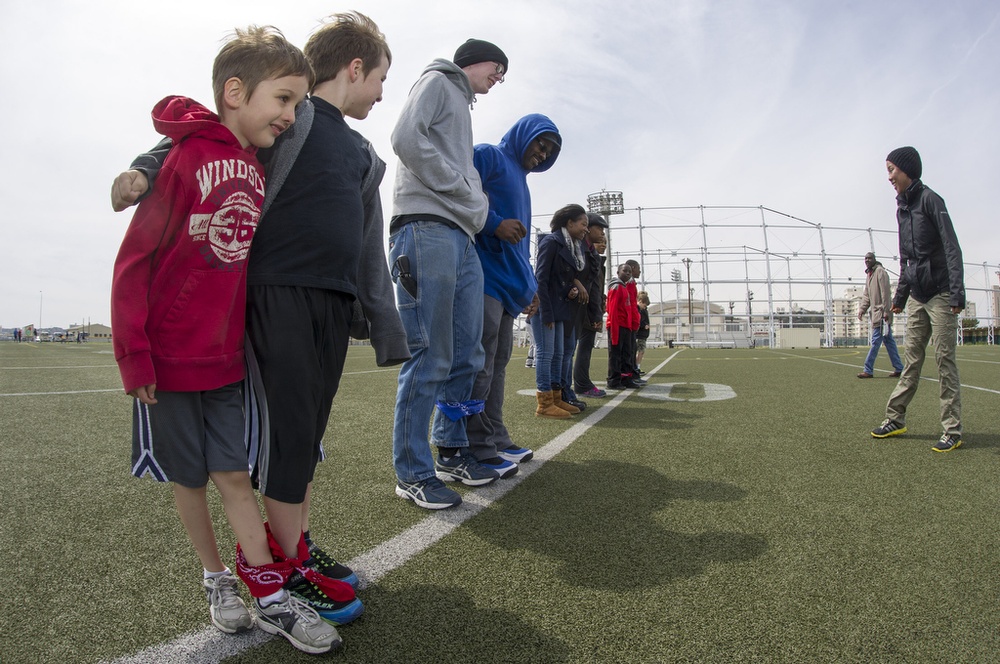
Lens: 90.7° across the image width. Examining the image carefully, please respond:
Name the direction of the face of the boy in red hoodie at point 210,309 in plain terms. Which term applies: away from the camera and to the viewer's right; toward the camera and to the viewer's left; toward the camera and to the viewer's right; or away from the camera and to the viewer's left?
toward the camera and to the viewer's right

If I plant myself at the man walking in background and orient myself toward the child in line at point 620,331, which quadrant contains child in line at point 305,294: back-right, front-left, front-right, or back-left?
front-left

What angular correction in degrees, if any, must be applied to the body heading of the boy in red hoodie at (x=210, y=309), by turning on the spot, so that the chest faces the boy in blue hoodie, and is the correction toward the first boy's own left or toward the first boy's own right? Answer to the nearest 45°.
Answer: approximately 90° to the first boy's own left

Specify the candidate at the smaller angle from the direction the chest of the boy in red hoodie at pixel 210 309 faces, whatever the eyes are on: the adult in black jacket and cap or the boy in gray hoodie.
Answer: the adult in black jacket and cap

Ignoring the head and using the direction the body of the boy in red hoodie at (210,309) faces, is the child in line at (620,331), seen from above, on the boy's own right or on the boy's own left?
on the boy's own left

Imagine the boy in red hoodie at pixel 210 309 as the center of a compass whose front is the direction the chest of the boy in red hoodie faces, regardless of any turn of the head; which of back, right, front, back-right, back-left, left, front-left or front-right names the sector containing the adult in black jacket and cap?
front-left

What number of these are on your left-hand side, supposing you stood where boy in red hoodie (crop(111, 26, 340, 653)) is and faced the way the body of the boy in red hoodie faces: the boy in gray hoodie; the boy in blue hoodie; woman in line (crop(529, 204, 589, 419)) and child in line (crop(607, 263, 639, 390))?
4

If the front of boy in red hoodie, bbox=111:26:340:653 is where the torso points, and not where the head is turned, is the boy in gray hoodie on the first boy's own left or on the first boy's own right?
on the first boy's own left

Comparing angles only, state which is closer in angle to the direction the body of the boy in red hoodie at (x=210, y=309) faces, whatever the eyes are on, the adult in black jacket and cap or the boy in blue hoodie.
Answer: the adult in black jacket and cap

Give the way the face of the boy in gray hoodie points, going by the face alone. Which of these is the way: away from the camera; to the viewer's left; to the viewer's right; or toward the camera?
to the viewer's right

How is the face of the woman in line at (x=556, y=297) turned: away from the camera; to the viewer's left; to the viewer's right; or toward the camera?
to the viewer's right

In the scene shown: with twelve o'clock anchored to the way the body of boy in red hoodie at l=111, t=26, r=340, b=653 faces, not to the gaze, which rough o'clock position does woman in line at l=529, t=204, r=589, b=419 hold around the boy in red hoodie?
The woman in line is roughly at 9 o'clock from the boy in red hoodie.

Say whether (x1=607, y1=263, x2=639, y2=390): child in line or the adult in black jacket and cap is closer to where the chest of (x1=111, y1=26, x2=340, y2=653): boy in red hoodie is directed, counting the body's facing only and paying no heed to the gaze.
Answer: the adult in black jacket and cap

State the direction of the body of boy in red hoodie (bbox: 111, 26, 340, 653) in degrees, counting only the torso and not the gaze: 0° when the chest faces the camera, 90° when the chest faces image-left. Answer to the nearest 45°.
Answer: approximately 315°

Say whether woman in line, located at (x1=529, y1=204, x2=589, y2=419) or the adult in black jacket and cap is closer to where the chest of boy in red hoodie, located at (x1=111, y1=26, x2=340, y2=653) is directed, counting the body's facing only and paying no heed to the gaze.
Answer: the adult in black jacket and cap
